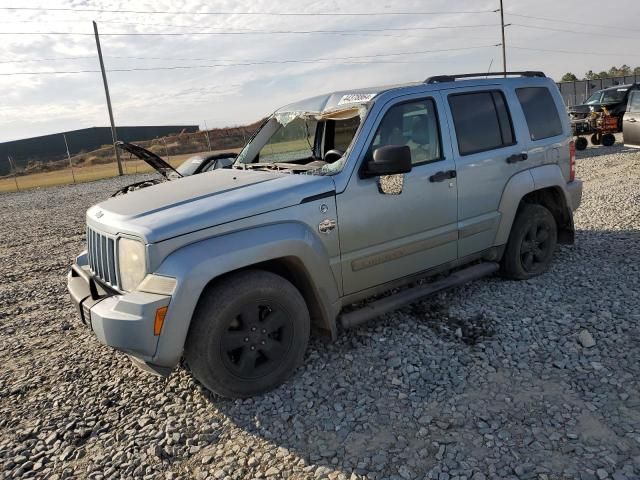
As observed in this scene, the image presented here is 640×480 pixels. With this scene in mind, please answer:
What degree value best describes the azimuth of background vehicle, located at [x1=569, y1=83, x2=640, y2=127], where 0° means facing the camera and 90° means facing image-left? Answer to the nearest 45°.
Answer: approximately 45°

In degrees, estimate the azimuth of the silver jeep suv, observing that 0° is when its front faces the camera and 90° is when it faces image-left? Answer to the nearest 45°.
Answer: approximately 45°

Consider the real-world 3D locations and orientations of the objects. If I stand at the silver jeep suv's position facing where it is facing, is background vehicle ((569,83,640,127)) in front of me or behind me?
behind

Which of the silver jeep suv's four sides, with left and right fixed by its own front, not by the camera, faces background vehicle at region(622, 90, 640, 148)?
back
